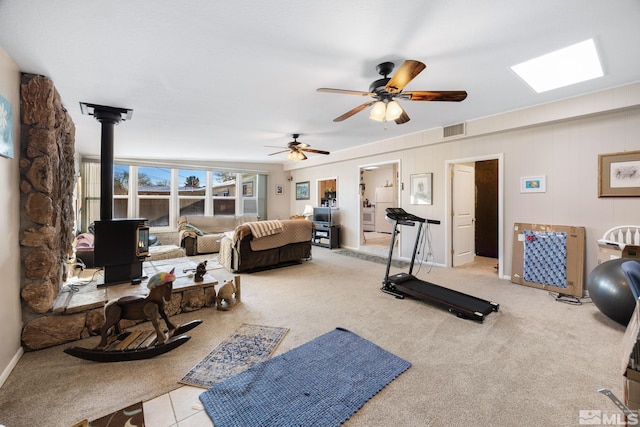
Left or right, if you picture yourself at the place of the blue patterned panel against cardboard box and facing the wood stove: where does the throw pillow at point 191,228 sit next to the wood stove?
right

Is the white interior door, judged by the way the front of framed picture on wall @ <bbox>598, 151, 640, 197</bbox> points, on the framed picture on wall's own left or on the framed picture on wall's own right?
on the framed picture on wall's own right

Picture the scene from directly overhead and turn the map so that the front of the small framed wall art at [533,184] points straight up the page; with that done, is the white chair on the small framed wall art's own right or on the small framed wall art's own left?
on the small framed wall art's own left

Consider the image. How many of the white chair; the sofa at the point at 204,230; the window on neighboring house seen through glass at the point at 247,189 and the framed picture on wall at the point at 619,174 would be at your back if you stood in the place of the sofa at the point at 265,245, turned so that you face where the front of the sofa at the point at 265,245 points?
2

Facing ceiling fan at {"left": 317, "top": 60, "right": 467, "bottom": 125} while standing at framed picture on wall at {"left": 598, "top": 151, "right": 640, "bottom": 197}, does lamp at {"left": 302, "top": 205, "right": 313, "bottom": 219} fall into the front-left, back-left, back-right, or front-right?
front-right

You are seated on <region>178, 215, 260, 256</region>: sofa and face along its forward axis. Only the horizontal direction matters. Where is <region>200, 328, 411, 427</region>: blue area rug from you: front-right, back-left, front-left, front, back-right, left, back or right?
front

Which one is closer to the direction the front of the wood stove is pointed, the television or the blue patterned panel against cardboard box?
the blue patterned panel against cardboard box

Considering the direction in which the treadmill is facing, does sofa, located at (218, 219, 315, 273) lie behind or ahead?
ahead

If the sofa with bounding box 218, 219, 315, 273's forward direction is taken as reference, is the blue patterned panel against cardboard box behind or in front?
behind

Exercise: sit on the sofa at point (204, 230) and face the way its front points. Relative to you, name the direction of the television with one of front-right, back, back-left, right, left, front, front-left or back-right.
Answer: left

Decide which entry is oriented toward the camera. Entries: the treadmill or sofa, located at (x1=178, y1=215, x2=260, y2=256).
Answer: the sofa

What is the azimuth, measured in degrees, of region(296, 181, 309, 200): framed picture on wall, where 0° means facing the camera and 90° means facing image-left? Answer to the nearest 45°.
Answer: approximately 45°

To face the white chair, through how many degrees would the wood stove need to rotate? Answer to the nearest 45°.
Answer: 0° — it already faces it

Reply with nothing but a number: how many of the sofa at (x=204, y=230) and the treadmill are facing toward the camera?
1

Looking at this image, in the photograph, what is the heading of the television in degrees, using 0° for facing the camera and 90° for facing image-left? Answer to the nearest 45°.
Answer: approximately 45°

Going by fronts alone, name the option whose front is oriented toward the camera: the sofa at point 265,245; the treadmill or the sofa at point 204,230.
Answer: the sofa at point 204,230

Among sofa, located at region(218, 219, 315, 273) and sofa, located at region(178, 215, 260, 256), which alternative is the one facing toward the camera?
sofa, located at region(178, 215, 260, 256)

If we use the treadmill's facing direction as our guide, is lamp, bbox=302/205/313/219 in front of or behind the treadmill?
in front

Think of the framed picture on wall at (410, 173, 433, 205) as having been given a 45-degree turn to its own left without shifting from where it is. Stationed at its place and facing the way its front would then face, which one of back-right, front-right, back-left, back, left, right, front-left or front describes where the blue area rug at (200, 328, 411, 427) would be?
front
